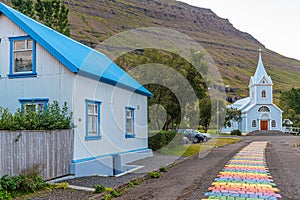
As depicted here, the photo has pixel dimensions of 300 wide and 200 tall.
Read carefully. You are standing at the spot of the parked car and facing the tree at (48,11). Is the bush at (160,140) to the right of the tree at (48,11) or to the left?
left

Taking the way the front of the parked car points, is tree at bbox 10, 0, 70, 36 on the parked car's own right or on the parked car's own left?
on the parked car's own right

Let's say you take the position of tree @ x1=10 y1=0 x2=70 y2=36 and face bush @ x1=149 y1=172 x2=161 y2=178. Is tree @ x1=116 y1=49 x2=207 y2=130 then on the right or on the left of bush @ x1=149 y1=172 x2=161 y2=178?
left
